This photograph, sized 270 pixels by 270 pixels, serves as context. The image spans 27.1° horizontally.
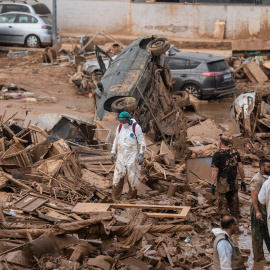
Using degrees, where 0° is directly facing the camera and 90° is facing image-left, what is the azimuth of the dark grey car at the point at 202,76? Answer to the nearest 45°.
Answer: approximately 135°

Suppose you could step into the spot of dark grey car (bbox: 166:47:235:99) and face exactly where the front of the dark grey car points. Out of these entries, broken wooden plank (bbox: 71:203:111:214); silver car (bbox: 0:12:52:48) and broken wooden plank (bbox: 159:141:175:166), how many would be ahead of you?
1

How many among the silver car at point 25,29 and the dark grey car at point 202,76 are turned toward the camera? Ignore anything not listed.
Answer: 0

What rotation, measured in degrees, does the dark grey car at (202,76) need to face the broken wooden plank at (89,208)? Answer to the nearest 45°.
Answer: approximately 135° to its left

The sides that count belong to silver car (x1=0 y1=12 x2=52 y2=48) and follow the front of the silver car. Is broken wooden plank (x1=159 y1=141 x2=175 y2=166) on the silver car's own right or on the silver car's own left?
on the silver car's own left
